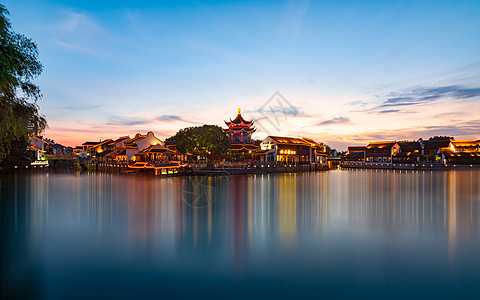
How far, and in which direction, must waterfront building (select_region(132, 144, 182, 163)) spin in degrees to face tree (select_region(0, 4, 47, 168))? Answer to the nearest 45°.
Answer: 0° — it already faces it

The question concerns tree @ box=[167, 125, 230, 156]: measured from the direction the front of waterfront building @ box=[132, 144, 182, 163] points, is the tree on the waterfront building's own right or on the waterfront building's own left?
on the waterfront building's own left

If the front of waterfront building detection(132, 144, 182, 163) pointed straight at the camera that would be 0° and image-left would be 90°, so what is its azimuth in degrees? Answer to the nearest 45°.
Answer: approximately 0°
